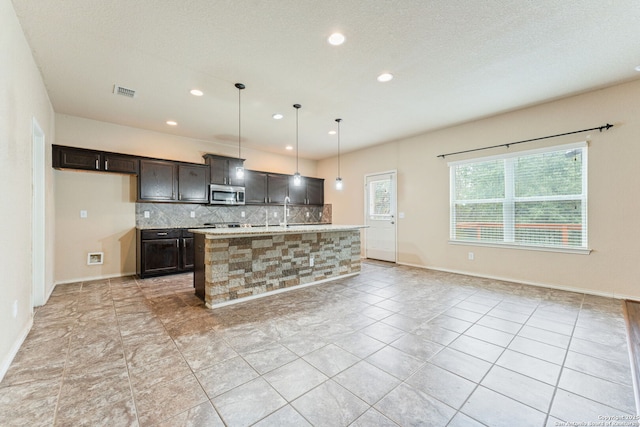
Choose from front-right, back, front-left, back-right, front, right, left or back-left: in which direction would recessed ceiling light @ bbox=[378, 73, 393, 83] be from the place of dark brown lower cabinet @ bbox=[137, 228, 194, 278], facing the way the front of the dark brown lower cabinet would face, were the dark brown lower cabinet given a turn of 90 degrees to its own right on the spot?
back-left

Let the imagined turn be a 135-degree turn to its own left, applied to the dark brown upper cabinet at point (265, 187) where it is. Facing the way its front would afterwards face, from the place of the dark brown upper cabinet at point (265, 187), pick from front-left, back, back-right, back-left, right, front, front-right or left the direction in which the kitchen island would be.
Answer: back

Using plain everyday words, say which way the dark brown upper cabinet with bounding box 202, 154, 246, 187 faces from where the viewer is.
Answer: facing the viewer

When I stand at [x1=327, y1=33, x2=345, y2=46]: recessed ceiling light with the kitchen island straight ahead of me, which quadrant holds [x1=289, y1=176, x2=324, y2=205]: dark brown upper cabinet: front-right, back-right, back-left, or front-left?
front-right

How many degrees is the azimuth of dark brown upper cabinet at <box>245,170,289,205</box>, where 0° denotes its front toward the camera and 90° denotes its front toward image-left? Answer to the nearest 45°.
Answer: approximately 315°

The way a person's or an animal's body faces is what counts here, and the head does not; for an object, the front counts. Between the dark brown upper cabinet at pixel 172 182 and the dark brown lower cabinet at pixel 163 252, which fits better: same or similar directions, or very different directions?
same or similar directions

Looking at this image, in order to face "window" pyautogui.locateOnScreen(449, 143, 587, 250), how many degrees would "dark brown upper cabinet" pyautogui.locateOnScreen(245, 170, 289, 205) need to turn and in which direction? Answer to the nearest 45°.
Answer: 0° — it already faces it

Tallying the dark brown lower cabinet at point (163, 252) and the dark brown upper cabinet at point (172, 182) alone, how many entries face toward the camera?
2

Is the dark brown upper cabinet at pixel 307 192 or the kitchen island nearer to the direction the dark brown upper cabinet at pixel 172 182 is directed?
the kitchen island

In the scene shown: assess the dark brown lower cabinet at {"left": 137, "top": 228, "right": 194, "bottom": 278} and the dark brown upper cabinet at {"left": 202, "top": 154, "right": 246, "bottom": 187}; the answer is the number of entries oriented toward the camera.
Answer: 2

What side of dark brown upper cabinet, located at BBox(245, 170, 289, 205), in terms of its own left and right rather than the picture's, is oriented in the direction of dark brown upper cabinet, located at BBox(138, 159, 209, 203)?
right

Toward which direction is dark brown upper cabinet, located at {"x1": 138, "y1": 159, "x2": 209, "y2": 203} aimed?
toward the camera

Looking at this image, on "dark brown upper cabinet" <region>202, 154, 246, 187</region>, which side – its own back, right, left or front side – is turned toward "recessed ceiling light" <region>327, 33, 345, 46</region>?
front

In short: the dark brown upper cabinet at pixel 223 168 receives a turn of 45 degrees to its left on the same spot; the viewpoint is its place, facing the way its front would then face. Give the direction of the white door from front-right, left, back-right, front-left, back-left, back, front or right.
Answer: front-left
